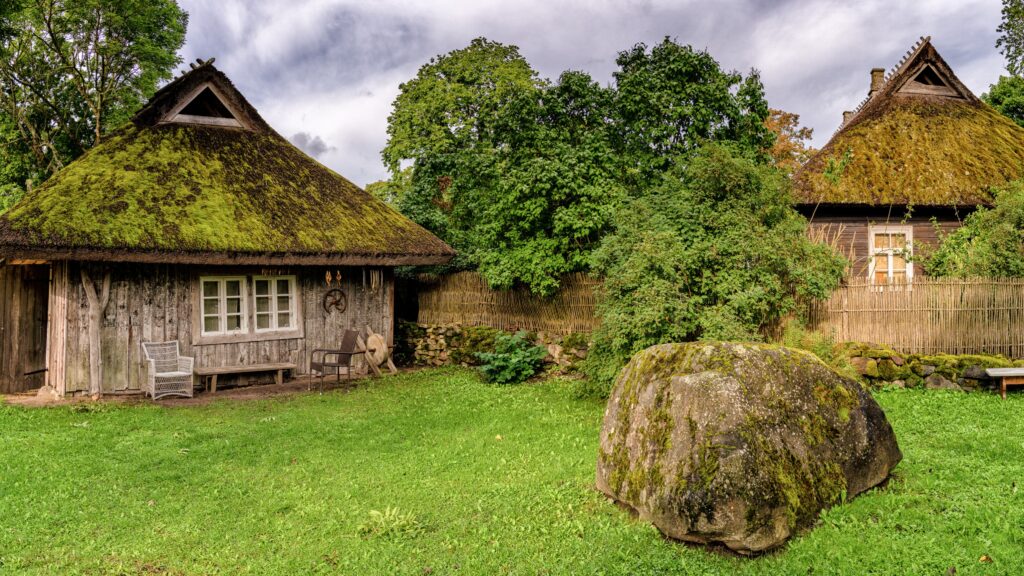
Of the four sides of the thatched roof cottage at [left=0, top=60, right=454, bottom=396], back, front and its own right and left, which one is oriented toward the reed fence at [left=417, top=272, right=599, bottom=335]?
left

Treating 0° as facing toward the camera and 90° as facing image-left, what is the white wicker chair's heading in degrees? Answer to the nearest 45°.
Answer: approximately 315°

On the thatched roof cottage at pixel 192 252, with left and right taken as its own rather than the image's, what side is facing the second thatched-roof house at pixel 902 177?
left

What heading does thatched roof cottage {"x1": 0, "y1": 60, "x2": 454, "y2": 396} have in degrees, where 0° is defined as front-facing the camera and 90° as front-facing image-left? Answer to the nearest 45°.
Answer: approximately 0°

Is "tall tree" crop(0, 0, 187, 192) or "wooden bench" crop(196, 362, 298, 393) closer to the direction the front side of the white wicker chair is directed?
the wooden bench
